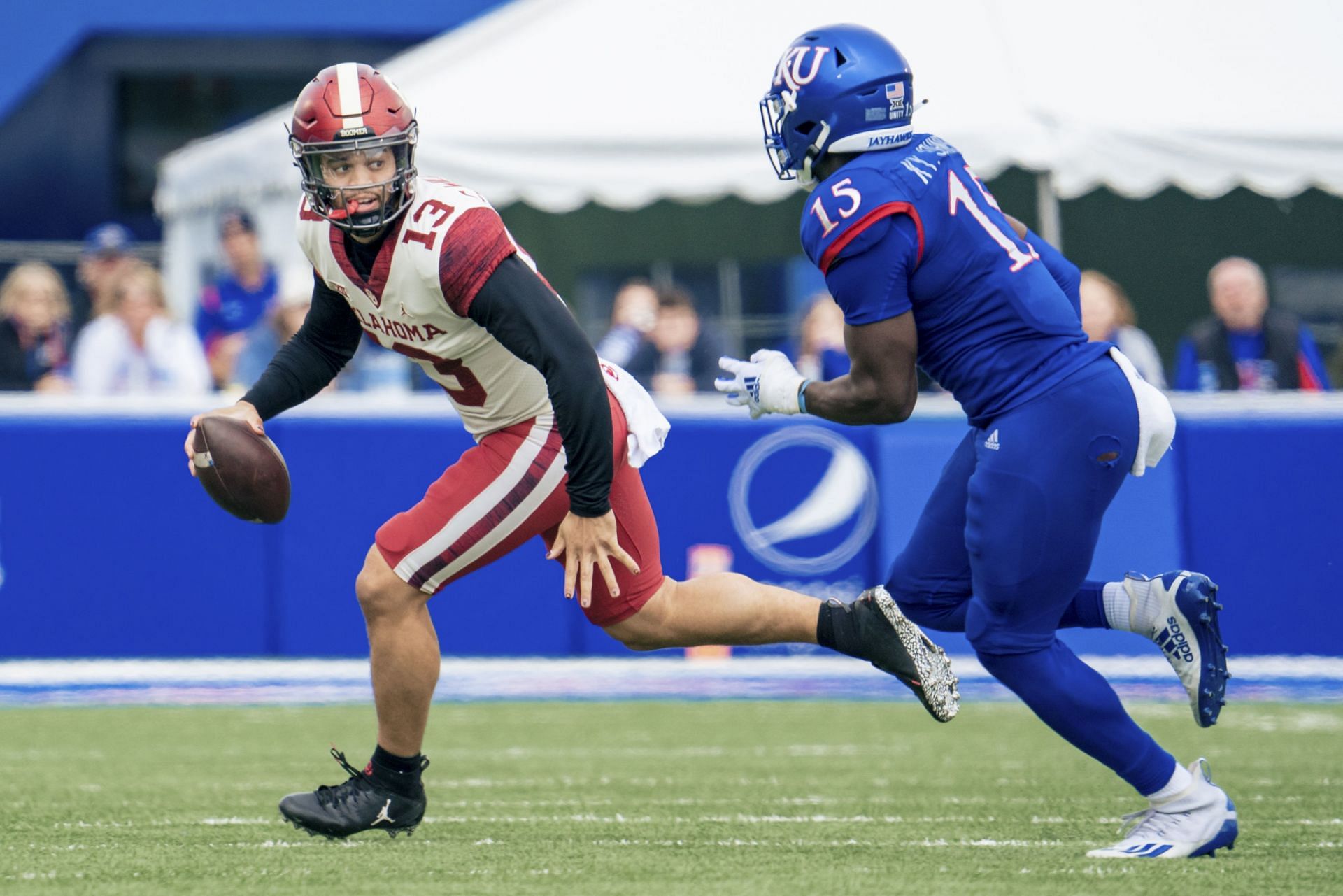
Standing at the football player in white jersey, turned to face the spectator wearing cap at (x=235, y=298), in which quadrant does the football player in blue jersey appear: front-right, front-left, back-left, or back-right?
back-right

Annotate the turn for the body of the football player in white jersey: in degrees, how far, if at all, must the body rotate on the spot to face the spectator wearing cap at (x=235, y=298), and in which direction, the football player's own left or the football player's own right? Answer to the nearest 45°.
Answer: approximately 135° to the football player's own right

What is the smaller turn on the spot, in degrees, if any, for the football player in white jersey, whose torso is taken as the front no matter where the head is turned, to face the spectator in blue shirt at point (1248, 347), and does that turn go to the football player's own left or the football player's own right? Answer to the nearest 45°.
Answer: approximately 180°

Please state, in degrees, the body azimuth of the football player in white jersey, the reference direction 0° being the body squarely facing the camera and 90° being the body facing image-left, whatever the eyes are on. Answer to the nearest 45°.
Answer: approximately 45°

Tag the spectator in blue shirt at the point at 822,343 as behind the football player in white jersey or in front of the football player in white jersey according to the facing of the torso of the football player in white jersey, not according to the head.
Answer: behind

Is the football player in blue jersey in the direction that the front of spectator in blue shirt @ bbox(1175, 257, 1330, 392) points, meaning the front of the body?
yes

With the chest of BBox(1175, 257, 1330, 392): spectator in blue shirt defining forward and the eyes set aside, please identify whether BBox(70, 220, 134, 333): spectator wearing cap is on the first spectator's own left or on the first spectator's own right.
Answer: on the first spectator's own right

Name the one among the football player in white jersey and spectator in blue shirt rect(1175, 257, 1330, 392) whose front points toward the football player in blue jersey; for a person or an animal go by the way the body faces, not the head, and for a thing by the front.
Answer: the spectator in blue shirt
